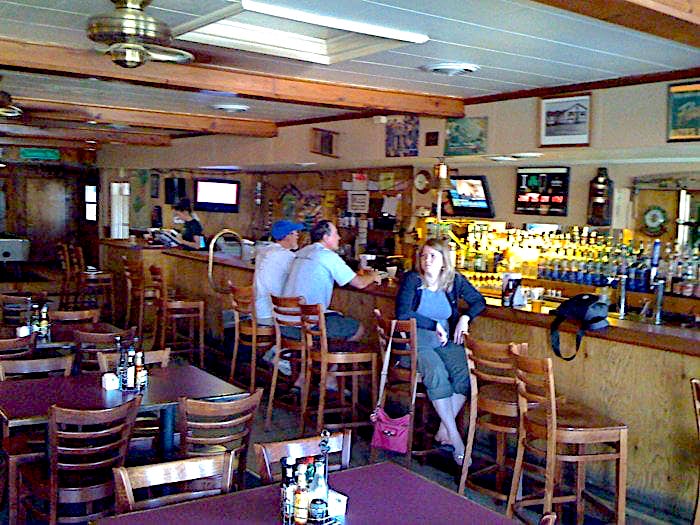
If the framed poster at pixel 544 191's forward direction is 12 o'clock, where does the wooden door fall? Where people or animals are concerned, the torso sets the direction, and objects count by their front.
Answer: The wooden door is roughly at 4 o'clock from the framed poster.

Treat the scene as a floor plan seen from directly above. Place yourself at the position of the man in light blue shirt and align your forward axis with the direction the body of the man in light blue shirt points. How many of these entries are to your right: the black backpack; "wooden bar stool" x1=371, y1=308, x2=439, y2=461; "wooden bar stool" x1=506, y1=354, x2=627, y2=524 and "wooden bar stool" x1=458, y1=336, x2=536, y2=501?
4

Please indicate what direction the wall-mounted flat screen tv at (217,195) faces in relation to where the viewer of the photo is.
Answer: facing the viewer

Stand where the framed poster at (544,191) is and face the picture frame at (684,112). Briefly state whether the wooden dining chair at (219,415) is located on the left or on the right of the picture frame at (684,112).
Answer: right

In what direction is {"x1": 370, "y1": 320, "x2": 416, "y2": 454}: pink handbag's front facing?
toward the camera

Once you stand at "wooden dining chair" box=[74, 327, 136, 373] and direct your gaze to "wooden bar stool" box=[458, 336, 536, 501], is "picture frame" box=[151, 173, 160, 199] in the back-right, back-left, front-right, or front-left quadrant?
back-left

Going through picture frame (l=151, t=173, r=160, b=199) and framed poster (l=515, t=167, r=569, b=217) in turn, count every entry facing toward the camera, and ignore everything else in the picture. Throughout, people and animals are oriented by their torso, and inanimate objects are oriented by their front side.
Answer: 2

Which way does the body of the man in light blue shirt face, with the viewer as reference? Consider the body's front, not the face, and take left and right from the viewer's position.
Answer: facing away from the viewer and to the right of the viewer

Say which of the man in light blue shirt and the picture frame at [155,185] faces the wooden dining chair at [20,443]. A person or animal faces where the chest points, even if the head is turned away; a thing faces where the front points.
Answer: the picture frame

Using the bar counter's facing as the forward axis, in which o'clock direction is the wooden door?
The wooden door is roughly at 3 o'clock from the bar counter.

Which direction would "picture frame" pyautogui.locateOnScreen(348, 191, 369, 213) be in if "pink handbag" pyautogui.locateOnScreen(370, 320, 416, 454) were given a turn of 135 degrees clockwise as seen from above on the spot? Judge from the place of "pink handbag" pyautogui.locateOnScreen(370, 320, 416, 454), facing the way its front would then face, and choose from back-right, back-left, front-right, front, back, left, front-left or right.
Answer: front-right
